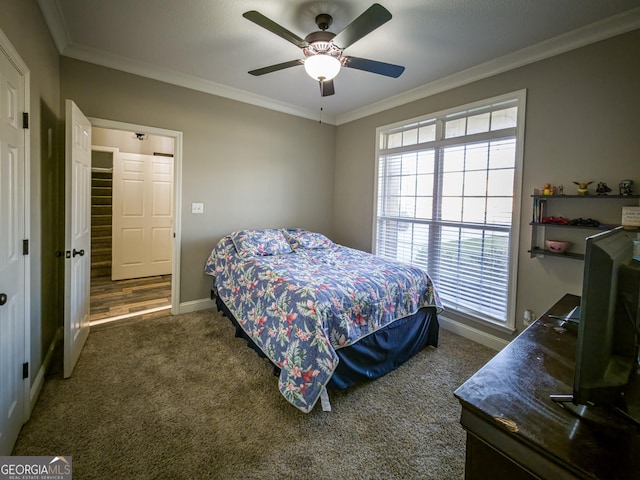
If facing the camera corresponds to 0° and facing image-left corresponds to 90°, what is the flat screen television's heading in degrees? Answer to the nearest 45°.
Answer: approximately 135°

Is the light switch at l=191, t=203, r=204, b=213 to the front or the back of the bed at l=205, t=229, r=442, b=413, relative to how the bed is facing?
to the back

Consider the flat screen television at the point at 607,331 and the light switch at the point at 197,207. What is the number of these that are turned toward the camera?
1

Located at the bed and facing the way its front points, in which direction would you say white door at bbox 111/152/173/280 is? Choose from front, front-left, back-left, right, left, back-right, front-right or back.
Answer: back

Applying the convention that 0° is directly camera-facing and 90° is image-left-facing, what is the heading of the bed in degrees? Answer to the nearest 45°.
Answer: approximately 315°

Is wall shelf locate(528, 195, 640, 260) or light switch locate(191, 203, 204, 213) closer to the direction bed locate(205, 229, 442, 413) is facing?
the wall shelf

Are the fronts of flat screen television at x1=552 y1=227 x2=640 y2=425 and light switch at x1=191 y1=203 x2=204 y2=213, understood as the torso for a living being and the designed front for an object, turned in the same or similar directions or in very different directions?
very different directions

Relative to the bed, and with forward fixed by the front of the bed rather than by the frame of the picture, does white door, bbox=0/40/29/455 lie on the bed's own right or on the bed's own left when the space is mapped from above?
on the bed's own right

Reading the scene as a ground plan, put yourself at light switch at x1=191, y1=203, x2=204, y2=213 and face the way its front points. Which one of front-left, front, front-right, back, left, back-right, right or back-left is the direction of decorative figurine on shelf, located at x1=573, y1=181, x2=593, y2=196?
front-left

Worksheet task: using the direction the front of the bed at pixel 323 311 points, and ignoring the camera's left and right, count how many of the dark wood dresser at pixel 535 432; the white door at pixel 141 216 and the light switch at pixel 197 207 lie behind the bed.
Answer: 2
